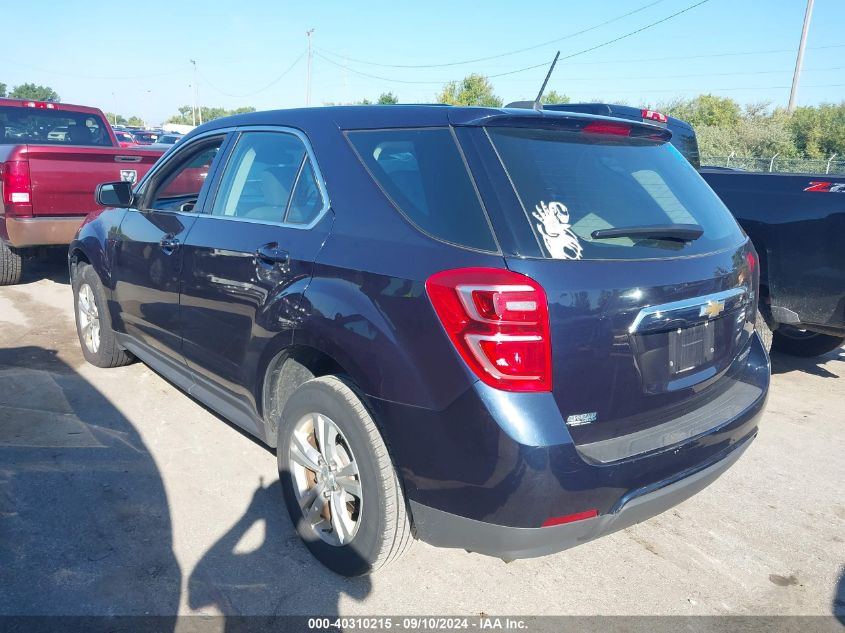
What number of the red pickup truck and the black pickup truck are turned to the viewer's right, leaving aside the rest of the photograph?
0

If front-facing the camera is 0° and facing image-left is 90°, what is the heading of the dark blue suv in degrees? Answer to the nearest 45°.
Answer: approximately 135°

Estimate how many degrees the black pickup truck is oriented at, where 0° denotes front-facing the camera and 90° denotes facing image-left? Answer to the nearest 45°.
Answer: approximately 135°

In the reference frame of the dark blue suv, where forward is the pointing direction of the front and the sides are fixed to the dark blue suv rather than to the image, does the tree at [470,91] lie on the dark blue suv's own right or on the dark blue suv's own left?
on the dark blue suv's own right

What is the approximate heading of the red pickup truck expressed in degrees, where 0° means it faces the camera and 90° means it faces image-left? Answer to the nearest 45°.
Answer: approximately 135°

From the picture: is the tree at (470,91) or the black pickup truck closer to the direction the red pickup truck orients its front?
the tree

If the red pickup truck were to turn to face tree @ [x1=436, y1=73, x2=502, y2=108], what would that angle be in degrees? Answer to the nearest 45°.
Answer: approximately 90° to its right

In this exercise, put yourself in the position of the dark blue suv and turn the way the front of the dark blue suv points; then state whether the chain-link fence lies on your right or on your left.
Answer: on your right

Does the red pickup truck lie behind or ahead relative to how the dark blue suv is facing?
ahead

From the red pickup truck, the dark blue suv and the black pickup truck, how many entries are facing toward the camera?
0

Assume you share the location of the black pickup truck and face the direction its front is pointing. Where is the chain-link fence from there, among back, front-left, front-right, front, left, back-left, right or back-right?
front-right

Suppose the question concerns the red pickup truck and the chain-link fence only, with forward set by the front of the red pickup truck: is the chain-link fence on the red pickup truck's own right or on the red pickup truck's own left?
on the red pickup truck's own right
